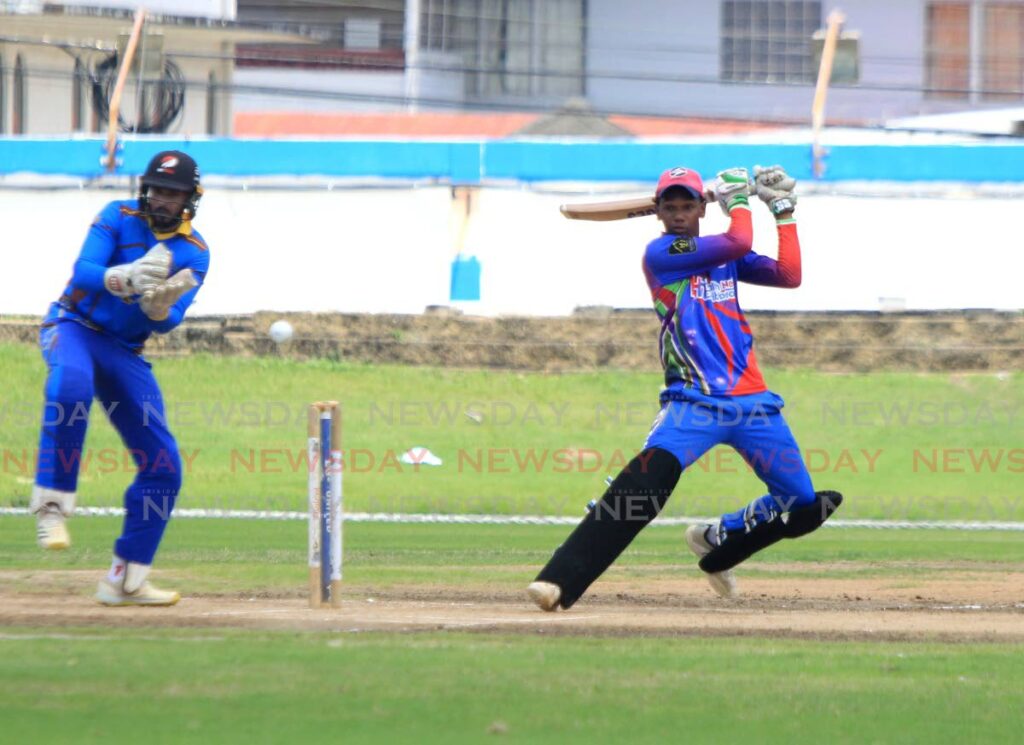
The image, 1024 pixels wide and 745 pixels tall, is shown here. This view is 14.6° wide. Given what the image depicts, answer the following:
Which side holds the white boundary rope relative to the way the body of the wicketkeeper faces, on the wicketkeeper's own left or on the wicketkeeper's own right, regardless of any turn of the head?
on the wicketkeeper's own left

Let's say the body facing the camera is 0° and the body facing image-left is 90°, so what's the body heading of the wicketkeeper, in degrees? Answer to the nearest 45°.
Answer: approximately 315°

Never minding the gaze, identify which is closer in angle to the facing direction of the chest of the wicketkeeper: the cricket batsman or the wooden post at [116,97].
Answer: the cricket batsman

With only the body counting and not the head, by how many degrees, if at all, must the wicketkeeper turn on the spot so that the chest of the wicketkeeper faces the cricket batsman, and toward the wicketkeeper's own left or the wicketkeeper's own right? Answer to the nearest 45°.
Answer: approximately 45° to the wicketkeeper's own left

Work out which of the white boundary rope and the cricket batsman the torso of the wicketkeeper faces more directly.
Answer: the cricket batsman

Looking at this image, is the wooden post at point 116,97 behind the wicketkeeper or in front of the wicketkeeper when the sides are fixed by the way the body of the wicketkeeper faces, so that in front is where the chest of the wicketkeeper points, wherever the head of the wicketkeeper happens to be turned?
behind
